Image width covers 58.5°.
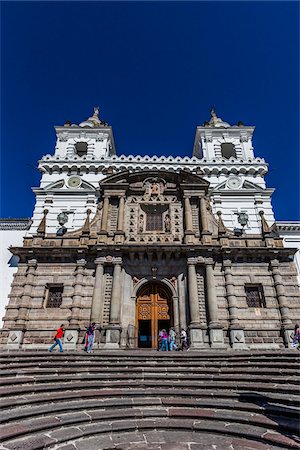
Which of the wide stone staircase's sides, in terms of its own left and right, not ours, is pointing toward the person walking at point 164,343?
back

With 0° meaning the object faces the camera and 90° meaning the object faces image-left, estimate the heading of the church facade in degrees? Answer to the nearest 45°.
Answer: approximately 0°

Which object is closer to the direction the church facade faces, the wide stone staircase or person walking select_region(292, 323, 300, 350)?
the wide stone staircase

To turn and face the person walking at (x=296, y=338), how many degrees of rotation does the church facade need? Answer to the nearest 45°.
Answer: approximately 90° to its left

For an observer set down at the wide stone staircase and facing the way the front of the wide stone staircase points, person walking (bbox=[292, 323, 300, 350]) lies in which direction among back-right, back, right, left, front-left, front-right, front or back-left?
back-left

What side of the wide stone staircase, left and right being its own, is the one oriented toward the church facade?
back

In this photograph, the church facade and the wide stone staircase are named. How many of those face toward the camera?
2

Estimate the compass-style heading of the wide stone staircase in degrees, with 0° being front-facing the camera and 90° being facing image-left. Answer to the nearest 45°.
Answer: approximately 0°

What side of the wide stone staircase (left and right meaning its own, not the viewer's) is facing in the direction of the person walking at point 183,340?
back
